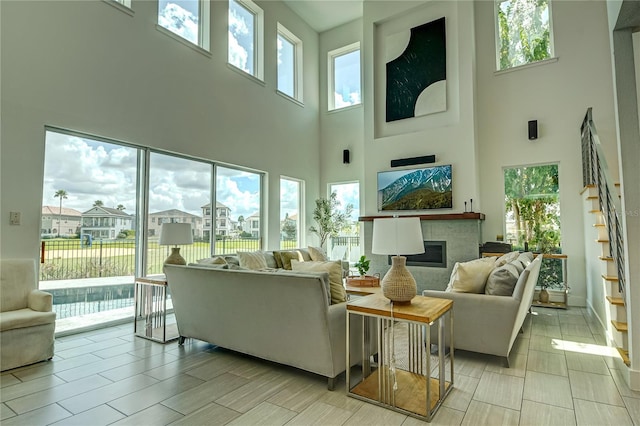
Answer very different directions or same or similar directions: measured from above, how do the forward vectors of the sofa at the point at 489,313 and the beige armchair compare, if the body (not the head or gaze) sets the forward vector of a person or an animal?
very different directions

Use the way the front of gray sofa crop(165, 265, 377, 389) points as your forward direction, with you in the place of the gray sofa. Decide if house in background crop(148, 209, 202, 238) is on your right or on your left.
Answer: on your left

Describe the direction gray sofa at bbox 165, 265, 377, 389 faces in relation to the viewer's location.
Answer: facing away from the viewer and to the right of the viewer

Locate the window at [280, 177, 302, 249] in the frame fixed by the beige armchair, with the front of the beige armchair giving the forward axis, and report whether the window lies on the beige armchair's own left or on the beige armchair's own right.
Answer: on the beige armchair's own left

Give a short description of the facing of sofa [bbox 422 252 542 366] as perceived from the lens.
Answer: facing to the left of the viewer

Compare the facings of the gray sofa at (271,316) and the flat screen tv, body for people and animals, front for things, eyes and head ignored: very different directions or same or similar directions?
very different directions

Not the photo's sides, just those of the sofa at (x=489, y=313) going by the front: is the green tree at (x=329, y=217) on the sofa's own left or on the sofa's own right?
on the sofa's own right

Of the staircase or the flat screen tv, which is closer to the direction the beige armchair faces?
the staircase

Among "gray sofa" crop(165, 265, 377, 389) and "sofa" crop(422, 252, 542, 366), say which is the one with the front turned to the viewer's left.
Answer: the sofa

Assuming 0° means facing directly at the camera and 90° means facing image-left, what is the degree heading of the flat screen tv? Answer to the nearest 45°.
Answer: approximately 45°

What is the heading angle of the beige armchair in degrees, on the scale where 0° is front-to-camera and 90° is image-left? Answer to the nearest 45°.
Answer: approximately 315°

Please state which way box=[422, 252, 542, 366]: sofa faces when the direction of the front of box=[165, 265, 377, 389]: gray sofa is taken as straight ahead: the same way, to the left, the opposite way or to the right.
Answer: to the left

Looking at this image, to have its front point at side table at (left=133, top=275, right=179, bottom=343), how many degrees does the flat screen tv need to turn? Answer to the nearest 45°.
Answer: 0° — it already faces it
